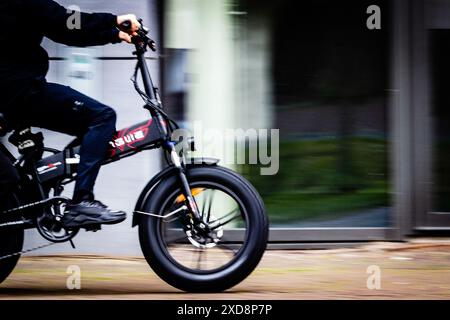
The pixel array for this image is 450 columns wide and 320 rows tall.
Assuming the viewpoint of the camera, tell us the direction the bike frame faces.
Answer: facing to the right of the viewer

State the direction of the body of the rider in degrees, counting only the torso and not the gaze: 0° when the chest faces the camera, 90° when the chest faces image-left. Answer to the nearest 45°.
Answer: approximately 270°
